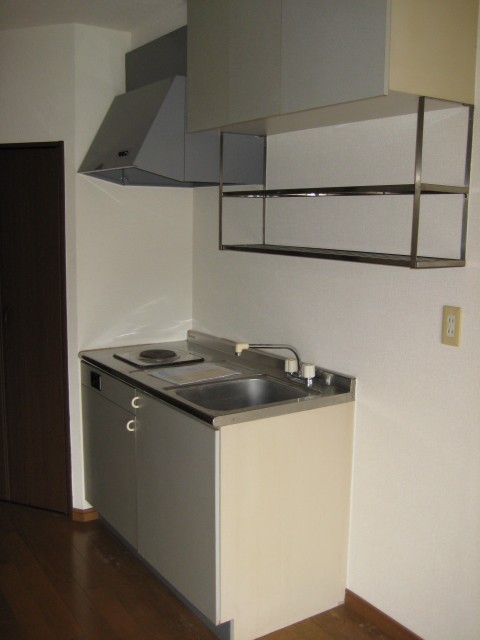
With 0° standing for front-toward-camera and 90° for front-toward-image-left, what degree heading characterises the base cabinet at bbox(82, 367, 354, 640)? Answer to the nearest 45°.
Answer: approximately 45°

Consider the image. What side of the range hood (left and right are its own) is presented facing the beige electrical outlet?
left

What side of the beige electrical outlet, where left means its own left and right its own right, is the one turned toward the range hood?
right

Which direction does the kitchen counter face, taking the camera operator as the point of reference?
facing the viewer and to the left of the viewer

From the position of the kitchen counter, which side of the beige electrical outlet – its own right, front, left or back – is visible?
right
